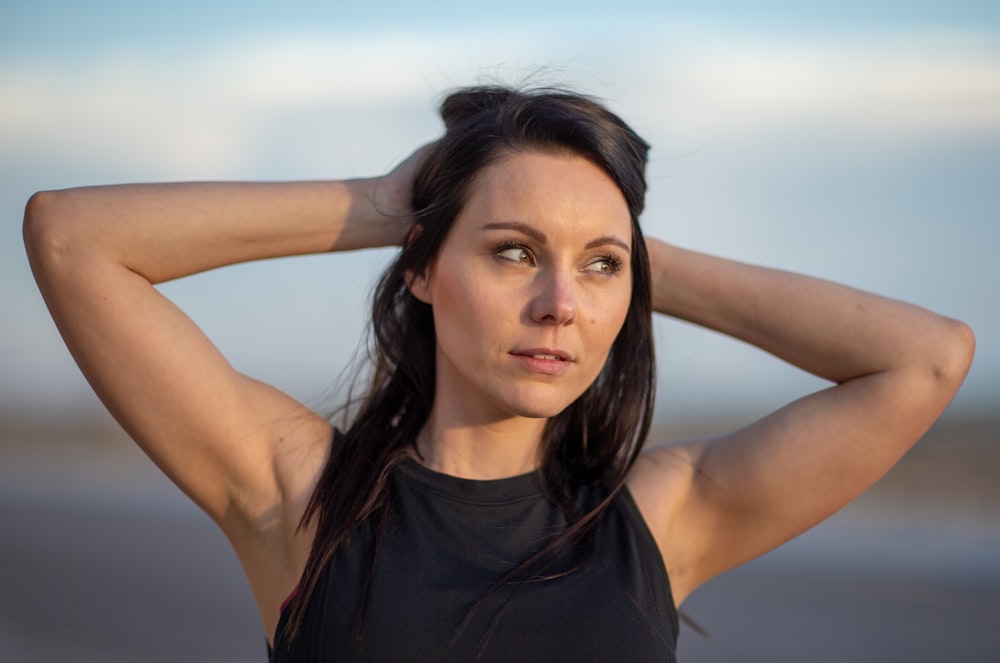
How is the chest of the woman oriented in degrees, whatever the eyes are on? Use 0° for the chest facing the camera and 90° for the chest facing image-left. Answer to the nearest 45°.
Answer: approximately 0°

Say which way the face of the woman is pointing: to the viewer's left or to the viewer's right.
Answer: to the viewer's right
